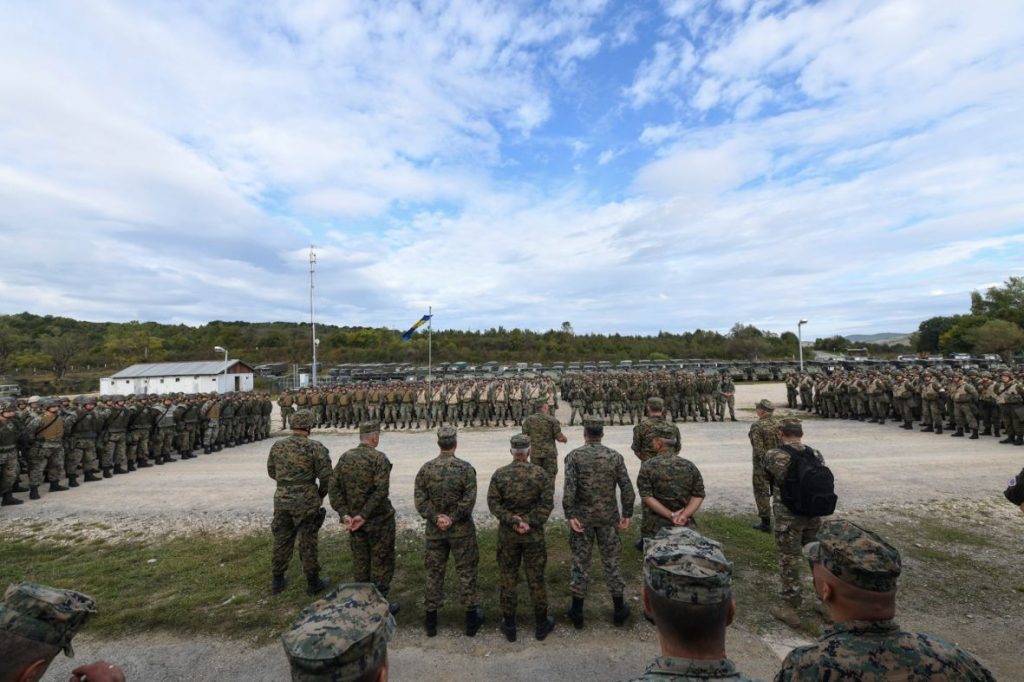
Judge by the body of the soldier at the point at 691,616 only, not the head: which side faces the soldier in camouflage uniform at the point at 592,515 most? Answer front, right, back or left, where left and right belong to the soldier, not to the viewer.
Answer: front

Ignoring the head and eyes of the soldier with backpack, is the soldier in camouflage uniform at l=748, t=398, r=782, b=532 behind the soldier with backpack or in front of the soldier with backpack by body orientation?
in front

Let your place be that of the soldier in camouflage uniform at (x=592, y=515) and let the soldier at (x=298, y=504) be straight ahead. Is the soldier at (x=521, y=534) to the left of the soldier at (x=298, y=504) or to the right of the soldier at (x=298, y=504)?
left

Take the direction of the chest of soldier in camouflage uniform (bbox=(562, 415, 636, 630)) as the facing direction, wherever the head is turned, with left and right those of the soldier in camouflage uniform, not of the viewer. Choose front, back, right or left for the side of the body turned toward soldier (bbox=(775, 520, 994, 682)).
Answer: back

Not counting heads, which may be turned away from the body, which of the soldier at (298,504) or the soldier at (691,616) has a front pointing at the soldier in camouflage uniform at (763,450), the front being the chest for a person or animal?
the soldier at (691,616)

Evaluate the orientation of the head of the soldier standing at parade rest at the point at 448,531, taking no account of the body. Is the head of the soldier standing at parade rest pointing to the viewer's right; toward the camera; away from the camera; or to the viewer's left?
away from the camera

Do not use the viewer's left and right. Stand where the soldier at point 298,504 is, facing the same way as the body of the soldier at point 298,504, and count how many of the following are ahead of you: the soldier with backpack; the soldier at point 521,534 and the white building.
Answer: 1

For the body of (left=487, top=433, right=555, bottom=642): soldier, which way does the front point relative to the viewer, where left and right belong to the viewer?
facing away from the viewer

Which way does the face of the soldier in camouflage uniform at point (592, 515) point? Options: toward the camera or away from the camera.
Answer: away from the camera

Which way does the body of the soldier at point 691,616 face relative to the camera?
away from the camera

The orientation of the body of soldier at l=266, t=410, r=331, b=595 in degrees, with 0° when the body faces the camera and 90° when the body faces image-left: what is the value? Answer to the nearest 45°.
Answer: approximately 180°

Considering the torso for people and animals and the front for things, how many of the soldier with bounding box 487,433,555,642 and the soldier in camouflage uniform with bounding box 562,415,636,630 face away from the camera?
2

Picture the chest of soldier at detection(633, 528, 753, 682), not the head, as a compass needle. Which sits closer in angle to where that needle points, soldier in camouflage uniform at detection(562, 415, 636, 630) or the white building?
the soldier in camouflage uniform

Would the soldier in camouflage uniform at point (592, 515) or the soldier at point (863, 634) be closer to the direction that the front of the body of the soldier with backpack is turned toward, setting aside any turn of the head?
the soldier in camouflage uniform

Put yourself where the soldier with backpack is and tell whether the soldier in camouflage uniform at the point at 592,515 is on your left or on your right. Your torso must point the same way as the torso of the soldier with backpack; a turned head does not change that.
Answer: on your left
